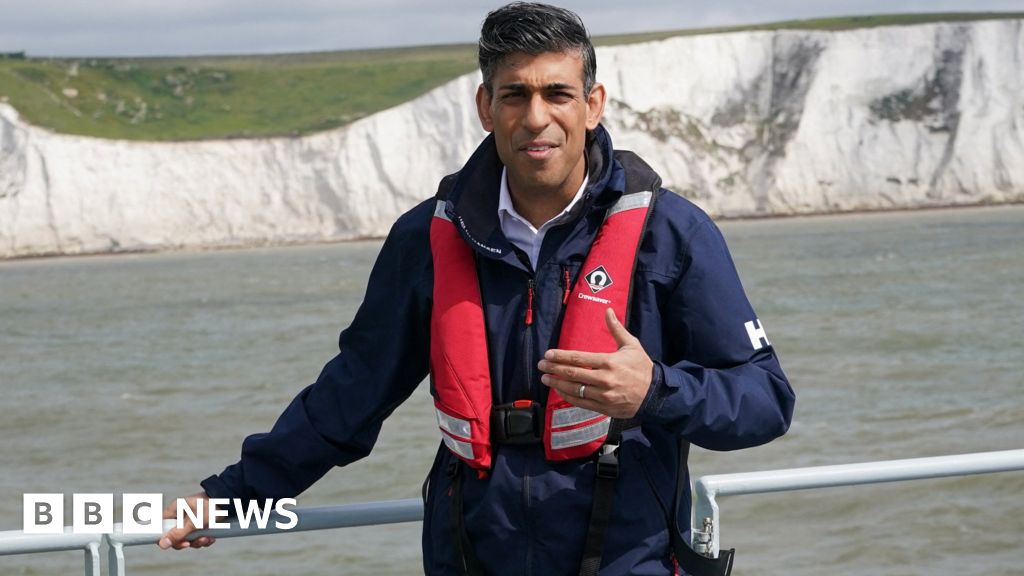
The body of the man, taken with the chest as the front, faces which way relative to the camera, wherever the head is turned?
toward the camera

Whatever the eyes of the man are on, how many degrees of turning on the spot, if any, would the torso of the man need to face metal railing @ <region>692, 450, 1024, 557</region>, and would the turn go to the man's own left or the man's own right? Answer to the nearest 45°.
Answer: approximately 90° to the man's own left

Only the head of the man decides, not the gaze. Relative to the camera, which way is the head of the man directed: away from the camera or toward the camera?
toward the camera
